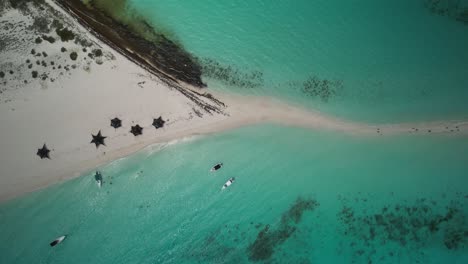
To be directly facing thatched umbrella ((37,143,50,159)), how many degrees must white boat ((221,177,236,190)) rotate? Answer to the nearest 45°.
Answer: approximately 45° to its right

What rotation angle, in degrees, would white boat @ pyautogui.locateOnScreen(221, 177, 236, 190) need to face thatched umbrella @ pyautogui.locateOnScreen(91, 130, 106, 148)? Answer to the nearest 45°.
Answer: approximately 45° to its right
